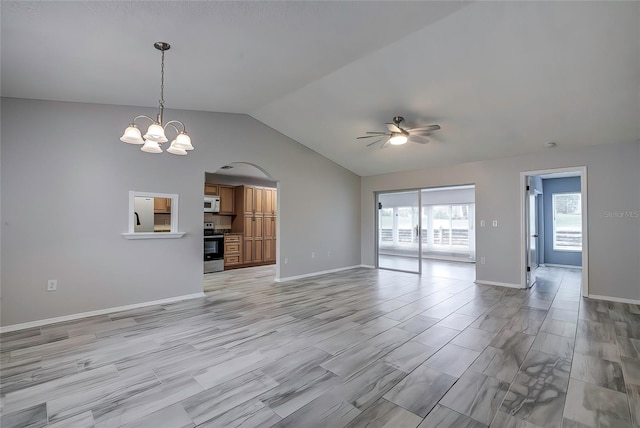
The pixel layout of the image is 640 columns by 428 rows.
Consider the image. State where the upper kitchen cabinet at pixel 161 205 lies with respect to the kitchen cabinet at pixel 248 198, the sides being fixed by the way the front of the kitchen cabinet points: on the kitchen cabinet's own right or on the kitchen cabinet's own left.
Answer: on the kitchen cabinet's own right

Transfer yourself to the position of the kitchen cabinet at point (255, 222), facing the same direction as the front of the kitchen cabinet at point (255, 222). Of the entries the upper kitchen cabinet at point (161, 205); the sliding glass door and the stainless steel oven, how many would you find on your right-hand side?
2

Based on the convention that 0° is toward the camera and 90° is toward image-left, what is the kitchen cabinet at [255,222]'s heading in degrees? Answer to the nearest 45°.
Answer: approximately 315°

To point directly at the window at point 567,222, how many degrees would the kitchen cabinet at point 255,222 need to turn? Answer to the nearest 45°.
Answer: approximately 45° to its left

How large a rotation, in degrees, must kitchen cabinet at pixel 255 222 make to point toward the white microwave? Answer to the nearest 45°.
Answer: approximately 135° to its right

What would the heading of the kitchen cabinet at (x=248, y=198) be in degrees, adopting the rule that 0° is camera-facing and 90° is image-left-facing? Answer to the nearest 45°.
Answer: approximately 315°

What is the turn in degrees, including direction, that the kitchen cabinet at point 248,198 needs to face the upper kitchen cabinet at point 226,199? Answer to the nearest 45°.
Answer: approximately 135° to its right
